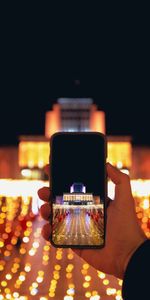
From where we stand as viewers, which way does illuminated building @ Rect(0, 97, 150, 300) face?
facing the viewer
